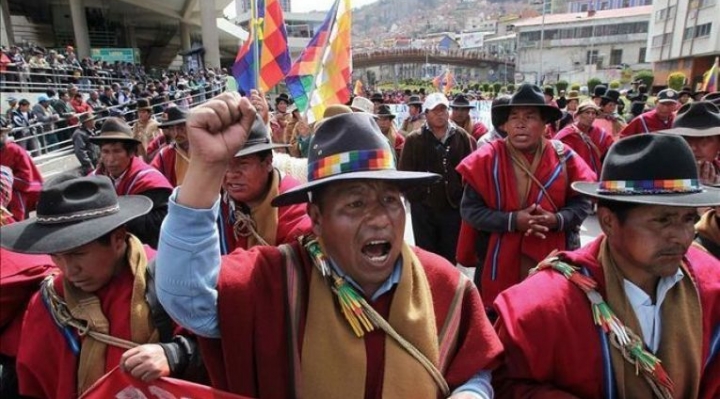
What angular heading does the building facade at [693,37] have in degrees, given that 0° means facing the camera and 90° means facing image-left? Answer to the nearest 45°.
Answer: approximately 45°

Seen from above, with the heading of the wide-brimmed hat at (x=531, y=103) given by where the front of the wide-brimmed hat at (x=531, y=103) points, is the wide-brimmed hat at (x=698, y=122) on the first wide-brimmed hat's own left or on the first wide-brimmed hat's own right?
on the first wide-brimmed hat's own left

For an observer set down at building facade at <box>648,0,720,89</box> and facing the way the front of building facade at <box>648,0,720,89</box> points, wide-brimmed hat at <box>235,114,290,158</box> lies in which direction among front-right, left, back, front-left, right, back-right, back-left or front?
front-left

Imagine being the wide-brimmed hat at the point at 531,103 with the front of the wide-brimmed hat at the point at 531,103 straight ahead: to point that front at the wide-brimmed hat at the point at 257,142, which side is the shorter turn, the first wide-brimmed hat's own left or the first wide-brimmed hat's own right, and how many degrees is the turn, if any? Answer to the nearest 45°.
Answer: approximately 45° to the first wide-brimmed hat's own right

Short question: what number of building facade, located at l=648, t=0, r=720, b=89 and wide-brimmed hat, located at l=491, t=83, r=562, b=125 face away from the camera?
0

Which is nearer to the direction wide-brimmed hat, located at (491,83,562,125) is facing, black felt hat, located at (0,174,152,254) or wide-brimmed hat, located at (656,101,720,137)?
the black felt hat

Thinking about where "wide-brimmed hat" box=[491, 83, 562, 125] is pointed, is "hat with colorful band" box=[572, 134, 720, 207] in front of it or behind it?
in front

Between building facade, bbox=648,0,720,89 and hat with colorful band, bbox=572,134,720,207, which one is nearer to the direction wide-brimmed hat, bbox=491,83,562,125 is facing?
the hat with colorful band

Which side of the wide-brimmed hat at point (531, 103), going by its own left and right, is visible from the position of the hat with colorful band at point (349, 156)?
front

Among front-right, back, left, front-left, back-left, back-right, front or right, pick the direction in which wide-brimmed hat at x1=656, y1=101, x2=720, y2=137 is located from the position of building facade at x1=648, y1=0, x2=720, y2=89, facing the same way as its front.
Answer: front-left

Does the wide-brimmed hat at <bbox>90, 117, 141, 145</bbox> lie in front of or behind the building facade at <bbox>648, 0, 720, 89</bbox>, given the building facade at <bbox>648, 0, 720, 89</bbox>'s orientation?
in front

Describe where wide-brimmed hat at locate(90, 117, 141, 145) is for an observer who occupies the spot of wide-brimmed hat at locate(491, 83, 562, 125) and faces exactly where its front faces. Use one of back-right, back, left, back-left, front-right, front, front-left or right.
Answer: right

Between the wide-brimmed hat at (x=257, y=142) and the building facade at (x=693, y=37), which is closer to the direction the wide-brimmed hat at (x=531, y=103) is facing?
the wide-brimmed hat
